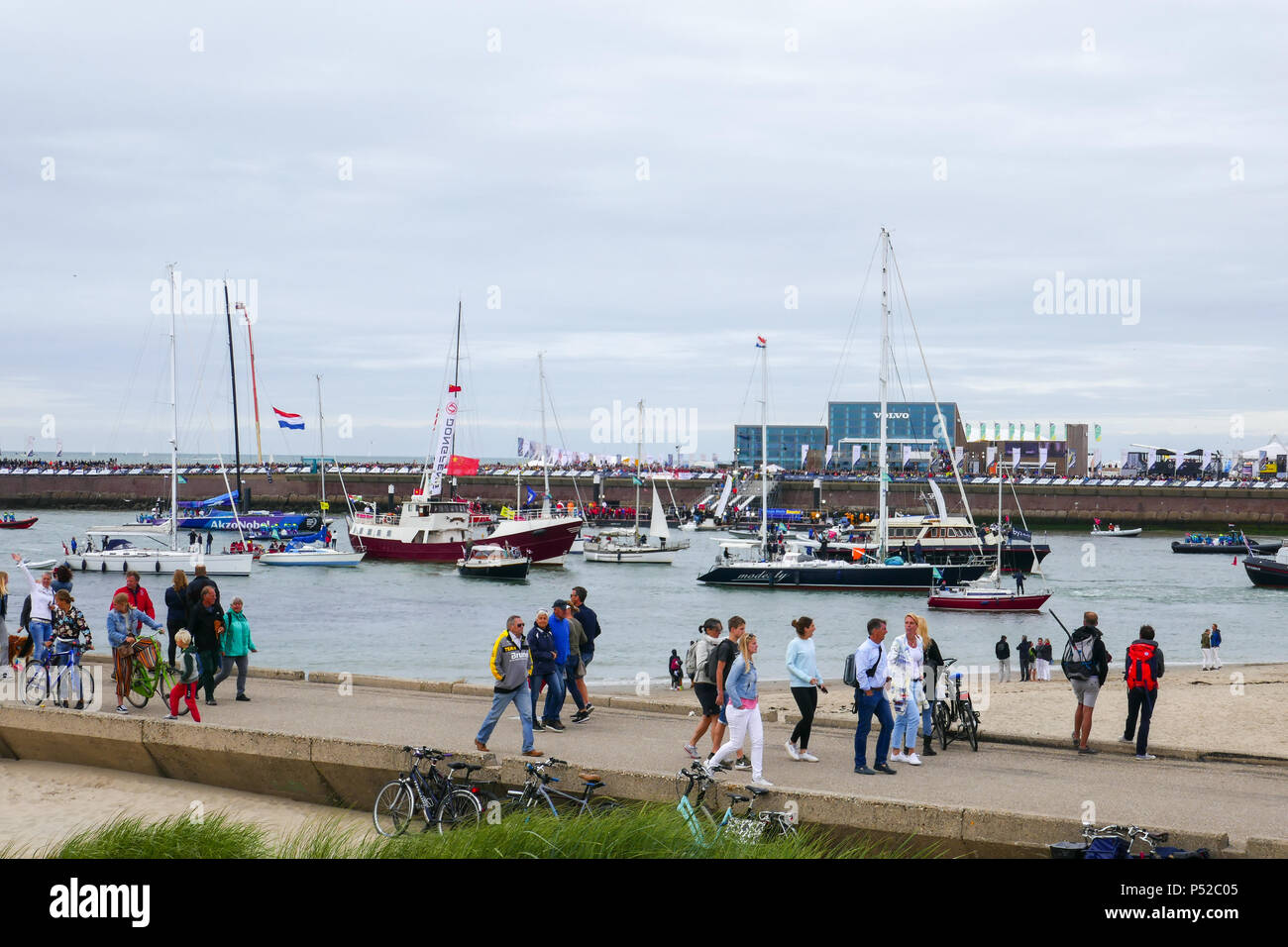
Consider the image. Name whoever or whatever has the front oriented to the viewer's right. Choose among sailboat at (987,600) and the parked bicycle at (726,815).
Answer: the sailboat

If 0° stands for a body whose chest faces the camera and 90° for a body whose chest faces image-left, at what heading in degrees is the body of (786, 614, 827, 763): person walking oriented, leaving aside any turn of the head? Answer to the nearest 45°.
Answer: approximately 315°

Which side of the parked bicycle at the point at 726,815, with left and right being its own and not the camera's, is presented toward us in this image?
left

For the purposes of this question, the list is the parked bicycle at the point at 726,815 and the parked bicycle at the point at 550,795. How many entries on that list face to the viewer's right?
0

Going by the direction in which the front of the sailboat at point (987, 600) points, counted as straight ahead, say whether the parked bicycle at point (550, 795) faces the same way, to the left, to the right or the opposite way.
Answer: the opposite way

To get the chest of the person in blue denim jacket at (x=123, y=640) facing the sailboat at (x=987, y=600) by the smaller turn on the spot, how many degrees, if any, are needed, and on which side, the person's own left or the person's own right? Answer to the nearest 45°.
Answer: approximately 90° to the person's own left

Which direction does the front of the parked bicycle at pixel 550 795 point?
to the viewer's left

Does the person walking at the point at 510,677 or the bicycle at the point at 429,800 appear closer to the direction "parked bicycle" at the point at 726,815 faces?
the bicycle

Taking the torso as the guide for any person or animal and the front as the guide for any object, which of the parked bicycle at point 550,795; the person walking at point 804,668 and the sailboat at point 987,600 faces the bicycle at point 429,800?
the parked bicycle

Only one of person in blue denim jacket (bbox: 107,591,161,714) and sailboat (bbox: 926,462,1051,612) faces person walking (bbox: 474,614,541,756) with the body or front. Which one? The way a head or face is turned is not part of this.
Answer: person in blue denim jacket (bbox: 107,591,161,714)

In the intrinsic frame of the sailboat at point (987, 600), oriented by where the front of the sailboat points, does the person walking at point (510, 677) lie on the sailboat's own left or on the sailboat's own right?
on the sailboat's own right

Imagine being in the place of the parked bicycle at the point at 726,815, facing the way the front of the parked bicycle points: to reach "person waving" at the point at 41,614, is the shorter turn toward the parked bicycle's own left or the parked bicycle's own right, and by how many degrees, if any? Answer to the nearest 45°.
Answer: approximately 45° to the parked bicycle's own right

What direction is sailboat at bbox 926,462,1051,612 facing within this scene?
to the viewer's right
